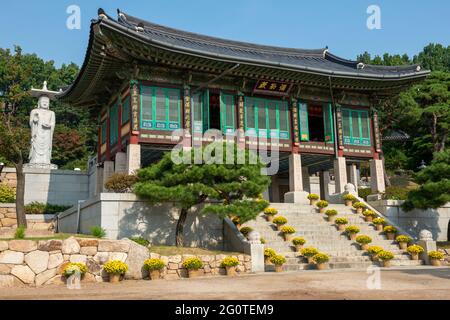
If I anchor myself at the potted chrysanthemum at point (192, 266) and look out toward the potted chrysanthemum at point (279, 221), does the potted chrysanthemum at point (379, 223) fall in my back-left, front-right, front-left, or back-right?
front-right

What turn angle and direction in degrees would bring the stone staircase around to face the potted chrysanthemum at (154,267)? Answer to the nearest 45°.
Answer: approximately 90° to its right

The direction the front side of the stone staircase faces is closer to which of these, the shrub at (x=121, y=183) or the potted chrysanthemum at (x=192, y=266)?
the potted chrysanthemum

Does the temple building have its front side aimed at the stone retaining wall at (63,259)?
no

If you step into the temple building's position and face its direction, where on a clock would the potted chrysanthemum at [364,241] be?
The potted chrysanthemum is roughly at 12 o'clock from the temple building.

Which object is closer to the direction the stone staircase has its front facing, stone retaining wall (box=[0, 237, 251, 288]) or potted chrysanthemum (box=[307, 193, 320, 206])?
the stone retaining wall

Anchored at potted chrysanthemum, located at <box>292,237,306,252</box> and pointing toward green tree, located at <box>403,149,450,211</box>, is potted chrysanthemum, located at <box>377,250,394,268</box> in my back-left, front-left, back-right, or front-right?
front-right

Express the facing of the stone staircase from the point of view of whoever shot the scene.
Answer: facing the viewer and to the right of the viewer

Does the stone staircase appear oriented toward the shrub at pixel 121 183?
no

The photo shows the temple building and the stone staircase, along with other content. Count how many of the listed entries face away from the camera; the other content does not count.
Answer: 0

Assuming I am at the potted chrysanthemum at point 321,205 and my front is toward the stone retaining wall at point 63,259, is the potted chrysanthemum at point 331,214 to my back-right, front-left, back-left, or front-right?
front-left

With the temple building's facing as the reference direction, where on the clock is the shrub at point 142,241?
The shrub is roughly at 2 o'clock from the temple building.

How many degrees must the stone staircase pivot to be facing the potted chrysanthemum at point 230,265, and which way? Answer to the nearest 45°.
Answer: approximately 90° to its right

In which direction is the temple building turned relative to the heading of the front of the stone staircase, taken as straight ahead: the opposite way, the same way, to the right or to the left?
the same way

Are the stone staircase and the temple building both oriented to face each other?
no

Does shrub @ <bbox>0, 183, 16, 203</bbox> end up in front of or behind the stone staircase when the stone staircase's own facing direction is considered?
behind

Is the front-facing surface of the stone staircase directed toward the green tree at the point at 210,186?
no

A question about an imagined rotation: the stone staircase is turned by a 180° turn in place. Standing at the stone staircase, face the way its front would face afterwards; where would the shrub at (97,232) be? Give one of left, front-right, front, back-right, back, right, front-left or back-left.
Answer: left

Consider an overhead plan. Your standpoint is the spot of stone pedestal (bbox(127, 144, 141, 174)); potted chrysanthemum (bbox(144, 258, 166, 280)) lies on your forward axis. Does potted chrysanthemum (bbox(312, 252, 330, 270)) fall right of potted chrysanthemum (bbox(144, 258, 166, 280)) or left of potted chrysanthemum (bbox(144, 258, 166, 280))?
left
